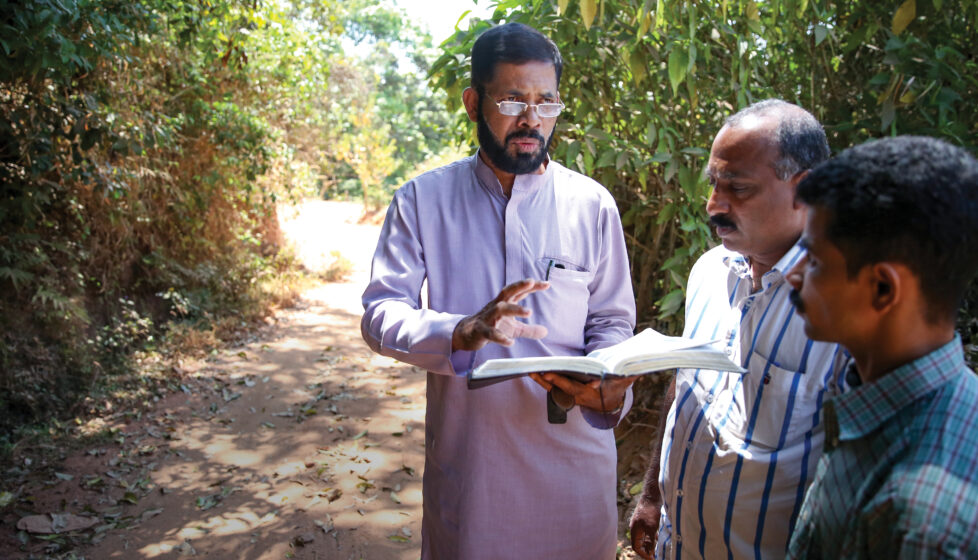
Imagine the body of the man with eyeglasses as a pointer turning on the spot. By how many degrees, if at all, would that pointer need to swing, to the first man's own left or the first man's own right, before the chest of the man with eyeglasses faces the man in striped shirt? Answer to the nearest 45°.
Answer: approximately 45° to the first man's own left

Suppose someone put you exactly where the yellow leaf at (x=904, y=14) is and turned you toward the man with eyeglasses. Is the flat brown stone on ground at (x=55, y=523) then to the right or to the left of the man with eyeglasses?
right

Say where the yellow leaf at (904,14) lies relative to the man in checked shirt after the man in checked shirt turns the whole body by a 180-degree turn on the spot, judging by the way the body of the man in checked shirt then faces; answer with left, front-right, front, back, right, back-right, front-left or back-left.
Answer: left

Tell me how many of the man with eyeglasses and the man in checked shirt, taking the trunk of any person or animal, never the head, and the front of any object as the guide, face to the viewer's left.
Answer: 1

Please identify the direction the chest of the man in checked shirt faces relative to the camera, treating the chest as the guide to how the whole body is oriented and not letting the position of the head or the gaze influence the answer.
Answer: to the viewer's left

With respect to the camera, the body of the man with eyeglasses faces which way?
toward the camera

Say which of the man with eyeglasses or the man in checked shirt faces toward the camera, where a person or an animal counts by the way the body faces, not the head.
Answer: the man with eyeglasses

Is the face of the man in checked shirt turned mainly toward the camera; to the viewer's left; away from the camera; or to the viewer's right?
to the viewer's left

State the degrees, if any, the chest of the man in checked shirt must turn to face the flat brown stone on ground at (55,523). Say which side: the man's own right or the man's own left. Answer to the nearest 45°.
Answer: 0° — they already face it

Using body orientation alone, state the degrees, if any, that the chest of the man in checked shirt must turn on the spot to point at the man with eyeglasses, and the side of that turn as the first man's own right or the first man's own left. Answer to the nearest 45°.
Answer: approximately 45° to the first man's own right

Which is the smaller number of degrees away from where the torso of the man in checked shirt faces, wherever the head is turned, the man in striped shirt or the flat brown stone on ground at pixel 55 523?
the flat brown stone on ground

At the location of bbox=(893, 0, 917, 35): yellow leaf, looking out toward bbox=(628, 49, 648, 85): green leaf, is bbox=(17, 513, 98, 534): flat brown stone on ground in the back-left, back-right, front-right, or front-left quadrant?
front-left

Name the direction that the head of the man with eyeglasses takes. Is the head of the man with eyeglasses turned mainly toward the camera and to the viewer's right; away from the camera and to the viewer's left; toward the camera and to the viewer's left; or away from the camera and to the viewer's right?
toward the camera and to the viewer's right

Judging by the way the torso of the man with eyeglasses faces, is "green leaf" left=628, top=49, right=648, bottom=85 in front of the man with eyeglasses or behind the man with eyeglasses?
behind
